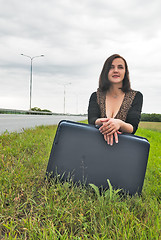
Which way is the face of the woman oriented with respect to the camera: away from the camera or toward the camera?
toward the camera

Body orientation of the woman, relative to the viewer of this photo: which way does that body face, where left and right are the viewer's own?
facing the viewer
